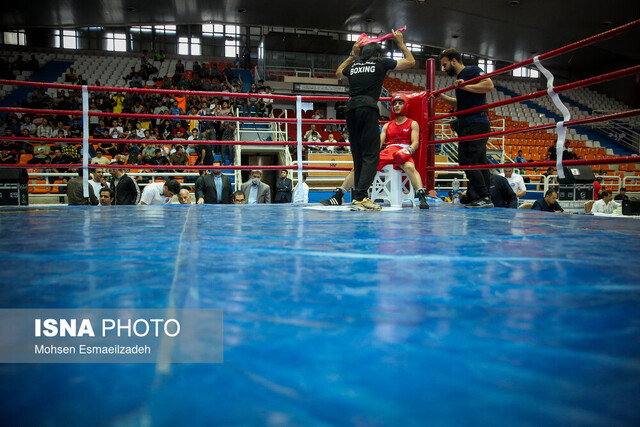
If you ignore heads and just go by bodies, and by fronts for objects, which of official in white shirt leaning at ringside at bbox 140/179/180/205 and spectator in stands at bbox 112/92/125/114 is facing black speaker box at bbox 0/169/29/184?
spectator in stands at bbox 112/92/125/114

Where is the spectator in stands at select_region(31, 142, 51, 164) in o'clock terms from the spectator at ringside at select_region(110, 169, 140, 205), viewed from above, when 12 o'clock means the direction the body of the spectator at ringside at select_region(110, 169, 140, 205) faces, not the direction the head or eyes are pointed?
the spectator in stands at select_region(31, 142, 51, 164) is roughly at 4 o'clock from the spectator at ringside at select_region(110, 169, 140, 205).

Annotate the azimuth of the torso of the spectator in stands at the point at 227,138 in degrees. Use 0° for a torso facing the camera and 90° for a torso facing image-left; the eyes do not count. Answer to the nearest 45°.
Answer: approximately 0°

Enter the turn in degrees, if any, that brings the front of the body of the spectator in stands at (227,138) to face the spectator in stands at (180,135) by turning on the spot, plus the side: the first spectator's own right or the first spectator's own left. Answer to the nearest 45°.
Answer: approximately 90° to the first spectator's own right

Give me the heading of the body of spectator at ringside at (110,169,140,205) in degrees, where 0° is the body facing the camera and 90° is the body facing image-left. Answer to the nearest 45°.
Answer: approximately 45°

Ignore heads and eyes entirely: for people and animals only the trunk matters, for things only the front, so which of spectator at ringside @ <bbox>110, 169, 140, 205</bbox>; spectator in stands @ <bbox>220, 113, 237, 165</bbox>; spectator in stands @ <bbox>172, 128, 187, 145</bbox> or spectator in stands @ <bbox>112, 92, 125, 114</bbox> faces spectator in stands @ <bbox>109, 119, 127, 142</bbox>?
spectator in stands @ <bbox>112, 92, 125, 114</bbox>
